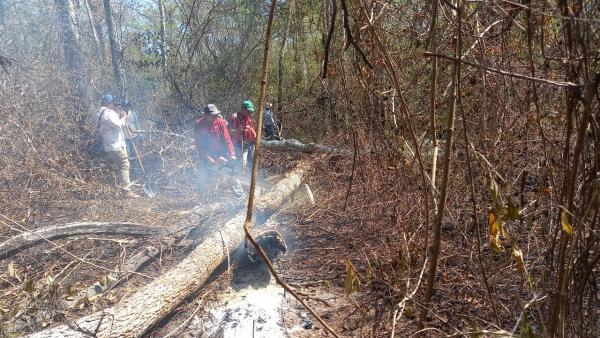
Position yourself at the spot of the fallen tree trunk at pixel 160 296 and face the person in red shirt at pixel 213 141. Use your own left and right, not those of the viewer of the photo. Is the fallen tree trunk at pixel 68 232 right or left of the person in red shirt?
left

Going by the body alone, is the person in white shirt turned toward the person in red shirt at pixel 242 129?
yes

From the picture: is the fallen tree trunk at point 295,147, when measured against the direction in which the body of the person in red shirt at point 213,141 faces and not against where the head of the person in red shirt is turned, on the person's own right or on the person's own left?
on the person's own left

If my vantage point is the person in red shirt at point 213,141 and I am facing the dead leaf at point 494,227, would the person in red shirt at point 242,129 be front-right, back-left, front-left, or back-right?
back-left

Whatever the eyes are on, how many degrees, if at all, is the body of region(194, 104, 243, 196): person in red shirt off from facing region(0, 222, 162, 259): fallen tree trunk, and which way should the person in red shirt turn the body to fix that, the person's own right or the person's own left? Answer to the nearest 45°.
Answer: approximately 90° to the person's own right

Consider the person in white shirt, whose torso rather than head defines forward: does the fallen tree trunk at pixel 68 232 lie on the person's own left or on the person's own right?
on the person's own right
